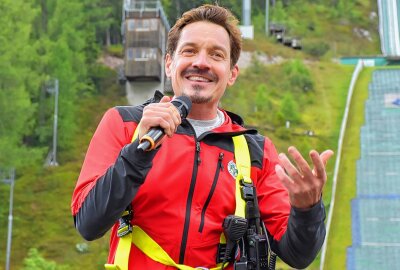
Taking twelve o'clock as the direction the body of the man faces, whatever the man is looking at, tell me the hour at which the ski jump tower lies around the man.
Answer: The ski jump tower is roughly at 6 o'clock from the man.

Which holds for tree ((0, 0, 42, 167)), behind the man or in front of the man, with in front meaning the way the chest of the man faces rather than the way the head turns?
behind

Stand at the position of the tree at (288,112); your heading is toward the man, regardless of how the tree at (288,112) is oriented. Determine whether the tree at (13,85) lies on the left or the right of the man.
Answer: right

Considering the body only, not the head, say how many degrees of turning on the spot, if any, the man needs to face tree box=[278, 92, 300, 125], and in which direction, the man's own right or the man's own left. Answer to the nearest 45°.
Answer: approximately 180°

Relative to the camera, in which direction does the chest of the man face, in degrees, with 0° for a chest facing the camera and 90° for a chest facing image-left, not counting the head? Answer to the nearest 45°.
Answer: approximately 0°

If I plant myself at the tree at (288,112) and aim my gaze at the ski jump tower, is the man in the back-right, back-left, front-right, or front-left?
back-left
